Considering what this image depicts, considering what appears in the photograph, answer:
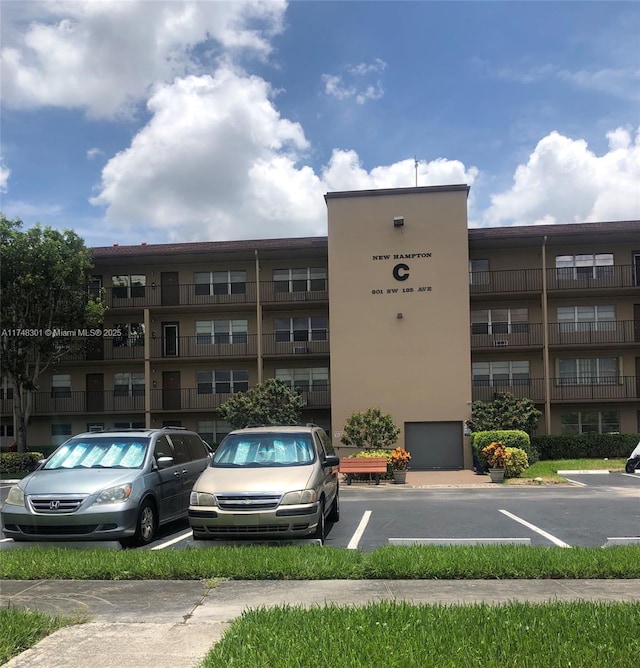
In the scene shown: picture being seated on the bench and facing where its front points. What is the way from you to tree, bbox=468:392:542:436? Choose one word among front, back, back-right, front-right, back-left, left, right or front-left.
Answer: back-left

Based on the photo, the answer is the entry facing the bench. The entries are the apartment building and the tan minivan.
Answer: the apartment building

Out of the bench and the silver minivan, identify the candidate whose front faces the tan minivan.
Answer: the bench

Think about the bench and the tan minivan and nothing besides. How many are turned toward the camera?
2

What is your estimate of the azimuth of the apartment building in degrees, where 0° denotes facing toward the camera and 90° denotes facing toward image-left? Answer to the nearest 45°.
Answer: approximately 0°

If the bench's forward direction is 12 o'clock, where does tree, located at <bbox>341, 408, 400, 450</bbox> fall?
The tree is roughly at 6 o'clock from the bench.

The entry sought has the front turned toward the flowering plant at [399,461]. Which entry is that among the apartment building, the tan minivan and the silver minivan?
the apartment building
